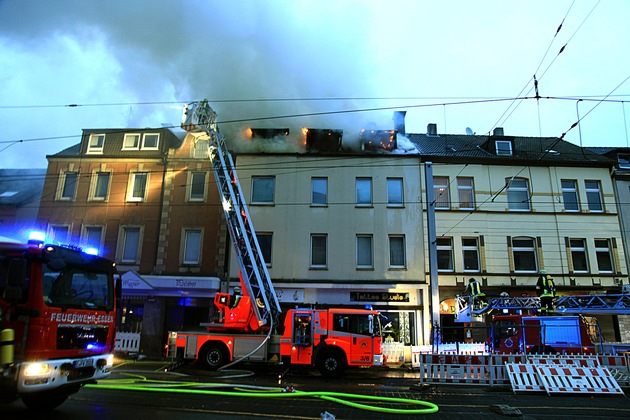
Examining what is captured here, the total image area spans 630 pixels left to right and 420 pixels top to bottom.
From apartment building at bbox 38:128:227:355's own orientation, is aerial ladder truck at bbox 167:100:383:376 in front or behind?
in front

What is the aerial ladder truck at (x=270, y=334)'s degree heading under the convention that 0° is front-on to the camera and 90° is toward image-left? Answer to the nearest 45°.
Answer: approximately 270°

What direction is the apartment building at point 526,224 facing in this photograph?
toward the camera

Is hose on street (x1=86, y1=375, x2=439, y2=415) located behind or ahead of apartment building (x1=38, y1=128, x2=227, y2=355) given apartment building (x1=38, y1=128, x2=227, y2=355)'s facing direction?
ahead

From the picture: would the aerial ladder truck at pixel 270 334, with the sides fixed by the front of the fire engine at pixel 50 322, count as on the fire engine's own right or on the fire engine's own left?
on the fire engine's own left

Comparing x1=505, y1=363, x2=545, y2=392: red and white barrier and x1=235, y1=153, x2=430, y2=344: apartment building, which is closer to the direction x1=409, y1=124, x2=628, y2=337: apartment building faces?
the red and white barrier

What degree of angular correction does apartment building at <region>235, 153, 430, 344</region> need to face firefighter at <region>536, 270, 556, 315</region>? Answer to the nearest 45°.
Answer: approximately 45° to its left

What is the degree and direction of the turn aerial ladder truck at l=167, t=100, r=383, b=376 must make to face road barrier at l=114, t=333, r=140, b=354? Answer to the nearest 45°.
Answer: approximately 135° to its left

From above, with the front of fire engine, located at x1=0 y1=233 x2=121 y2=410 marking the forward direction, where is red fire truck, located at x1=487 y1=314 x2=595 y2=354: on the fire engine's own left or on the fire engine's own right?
on the fire engine's own left

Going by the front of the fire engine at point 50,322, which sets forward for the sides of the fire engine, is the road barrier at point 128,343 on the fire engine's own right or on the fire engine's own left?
on the fire engine's own left

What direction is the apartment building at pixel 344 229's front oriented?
toward the camera
